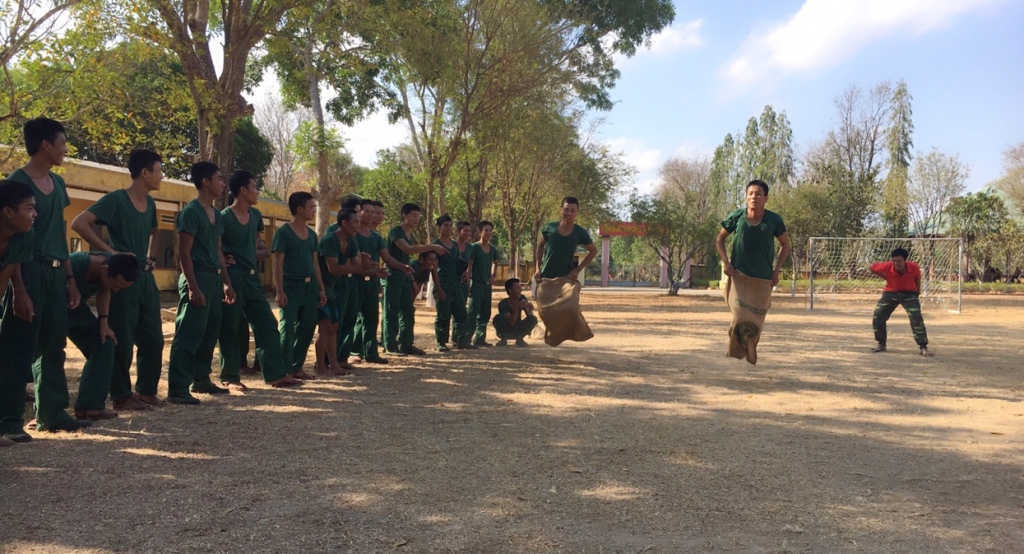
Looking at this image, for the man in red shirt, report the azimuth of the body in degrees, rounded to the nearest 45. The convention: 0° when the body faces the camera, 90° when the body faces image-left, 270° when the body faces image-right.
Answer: approximately 0°

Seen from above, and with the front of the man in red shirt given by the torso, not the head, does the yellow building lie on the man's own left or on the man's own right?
on the man's own right

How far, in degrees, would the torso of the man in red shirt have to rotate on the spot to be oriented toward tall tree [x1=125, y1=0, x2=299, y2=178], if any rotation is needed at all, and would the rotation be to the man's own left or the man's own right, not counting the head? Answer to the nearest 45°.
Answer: approximately 45° to the man's own right

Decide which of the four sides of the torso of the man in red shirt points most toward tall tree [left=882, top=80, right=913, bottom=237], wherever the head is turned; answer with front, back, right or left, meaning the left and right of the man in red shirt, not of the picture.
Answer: back

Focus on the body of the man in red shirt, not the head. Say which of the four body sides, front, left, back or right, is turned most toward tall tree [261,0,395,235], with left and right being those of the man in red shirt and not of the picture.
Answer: right

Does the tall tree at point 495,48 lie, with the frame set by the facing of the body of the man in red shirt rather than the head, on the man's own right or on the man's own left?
on the man's own right
